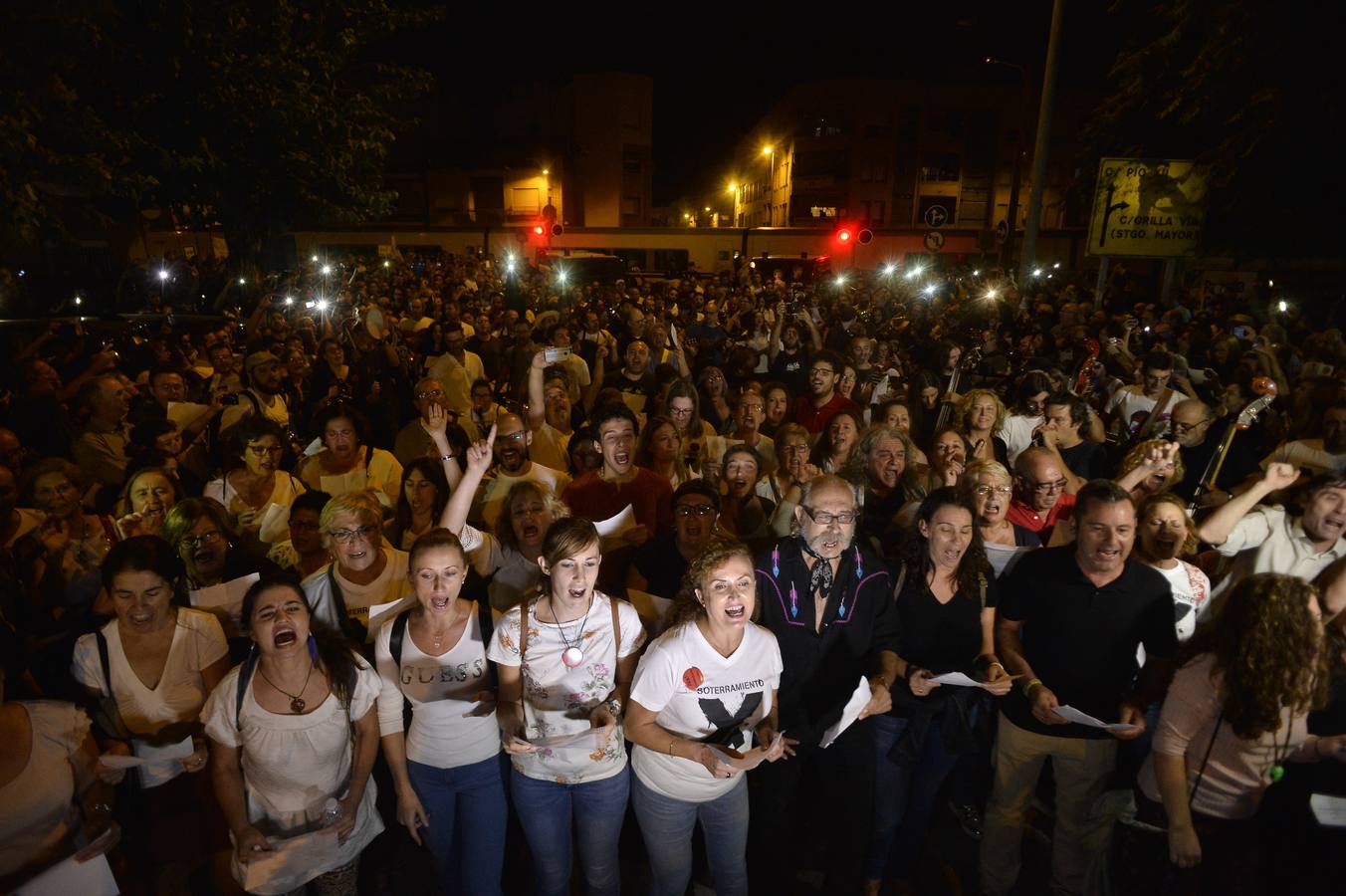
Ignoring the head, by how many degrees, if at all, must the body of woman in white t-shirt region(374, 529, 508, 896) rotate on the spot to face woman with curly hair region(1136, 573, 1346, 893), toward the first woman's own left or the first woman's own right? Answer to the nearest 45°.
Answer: approximately 45° to the first woman's own left

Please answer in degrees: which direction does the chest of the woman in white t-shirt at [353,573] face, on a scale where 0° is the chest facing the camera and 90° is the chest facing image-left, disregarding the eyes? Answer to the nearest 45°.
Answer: approximately 0°

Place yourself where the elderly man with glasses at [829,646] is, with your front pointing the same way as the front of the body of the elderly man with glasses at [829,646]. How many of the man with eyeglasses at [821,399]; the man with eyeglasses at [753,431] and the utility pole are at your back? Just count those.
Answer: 3

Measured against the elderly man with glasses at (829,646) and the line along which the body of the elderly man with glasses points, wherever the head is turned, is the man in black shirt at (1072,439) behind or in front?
behind

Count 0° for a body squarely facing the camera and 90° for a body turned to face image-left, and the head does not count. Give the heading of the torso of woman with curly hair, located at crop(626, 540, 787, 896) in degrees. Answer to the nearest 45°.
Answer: approximately 315°

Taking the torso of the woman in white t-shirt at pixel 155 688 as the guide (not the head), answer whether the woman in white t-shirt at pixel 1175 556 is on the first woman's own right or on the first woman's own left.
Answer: on the first woman's own left

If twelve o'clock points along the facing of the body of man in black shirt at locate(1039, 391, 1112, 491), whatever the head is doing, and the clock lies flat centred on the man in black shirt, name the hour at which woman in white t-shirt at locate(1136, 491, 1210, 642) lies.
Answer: The woman in white t-shirt is roughly at 10 o'clock from the man in black shirt.

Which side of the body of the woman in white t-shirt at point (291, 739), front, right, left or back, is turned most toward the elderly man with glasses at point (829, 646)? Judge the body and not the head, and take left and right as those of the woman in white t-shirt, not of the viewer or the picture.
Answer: left
